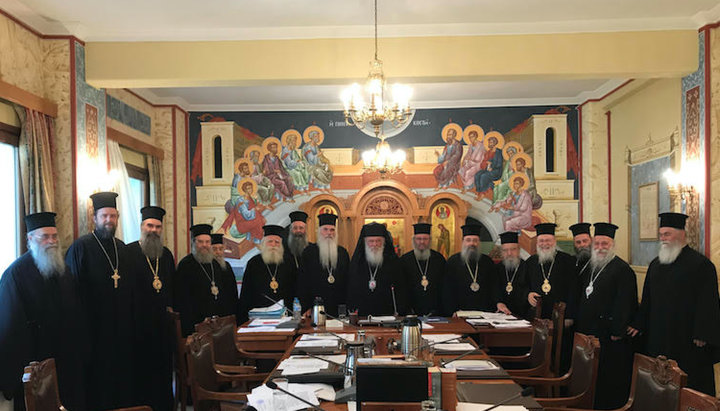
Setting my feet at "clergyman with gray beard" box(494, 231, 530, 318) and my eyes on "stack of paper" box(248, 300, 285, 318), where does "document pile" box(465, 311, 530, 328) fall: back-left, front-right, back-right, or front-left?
front-left

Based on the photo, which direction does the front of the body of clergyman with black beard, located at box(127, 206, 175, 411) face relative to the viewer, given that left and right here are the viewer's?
facing the viewer

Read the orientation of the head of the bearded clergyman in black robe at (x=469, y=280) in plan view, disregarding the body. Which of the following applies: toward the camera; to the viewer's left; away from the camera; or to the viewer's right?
toward the camera

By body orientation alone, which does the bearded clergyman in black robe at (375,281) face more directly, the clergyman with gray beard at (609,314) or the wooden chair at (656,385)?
the wooden chair

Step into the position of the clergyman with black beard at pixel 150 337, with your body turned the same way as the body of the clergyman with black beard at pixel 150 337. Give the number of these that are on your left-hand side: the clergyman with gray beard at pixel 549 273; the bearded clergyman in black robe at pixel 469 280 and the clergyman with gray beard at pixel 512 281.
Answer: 3

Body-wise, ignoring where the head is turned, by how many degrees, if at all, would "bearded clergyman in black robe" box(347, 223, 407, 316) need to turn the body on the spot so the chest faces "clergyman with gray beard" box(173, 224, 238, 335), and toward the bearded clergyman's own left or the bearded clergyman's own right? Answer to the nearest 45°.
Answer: approximately 90° to the bearded clergyman's own right

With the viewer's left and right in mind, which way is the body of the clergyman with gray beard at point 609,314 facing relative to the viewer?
facing the viewer and to the left of the viewer

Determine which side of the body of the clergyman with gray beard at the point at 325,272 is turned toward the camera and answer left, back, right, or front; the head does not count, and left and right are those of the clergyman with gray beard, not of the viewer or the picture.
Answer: front

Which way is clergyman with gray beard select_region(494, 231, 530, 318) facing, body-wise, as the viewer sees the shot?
toward the camera

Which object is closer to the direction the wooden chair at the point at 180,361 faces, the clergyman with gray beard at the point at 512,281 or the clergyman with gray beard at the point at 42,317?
the clergyman with gray beard at the point at 512,281

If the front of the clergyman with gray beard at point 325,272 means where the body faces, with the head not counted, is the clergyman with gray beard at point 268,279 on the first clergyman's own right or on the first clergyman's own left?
on the first clergyman's own right

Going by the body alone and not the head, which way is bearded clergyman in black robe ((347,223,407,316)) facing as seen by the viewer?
toward the camera

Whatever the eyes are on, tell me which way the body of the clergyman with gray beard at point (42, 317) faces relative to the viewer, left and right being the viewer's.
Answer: facing the viewer and to the right of the viewer

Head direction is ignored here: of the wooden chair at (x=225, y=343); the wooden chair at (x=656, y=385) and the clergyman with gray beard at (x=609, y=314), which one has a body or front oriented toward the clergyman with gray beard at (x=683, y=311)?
the wooden chair at (x=225, y=343)

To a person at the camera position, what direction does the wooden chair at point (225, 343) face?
facing to the right of the viewer

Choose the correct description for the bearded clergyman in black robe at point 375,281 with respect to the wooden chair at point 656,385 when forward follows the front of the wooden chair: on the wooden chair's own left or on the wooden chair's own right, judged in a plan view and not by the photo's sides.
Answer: on the wooden chair's own right

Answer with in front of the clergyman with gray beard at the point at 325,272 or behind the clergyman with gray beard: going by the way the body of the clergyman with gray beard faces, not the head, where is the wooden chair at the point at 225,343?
in front

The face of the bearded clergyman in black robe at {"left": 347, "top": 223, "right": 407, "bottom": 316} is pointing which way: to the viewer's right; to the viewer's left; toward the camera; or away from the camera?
toward the camera

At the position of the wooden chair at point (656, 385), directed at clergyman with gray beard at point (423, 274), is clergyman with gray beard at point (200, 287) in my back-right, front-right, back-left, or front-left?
front-left

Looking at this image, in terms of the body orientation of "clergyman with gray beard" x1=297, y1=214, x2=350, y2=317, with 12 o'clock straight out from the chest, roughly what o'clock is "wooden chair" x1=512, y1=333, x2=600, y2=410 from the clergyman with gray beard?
The wooden chair is roughly at 11 o'clock from the clergyman with gray beard.

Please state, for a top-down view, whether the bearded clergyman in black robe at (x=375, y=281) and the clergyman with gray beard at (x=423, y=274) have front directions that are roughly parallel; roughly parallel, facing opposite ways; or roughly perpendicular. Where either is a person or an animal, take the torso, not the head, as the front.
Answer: roughly parallel
